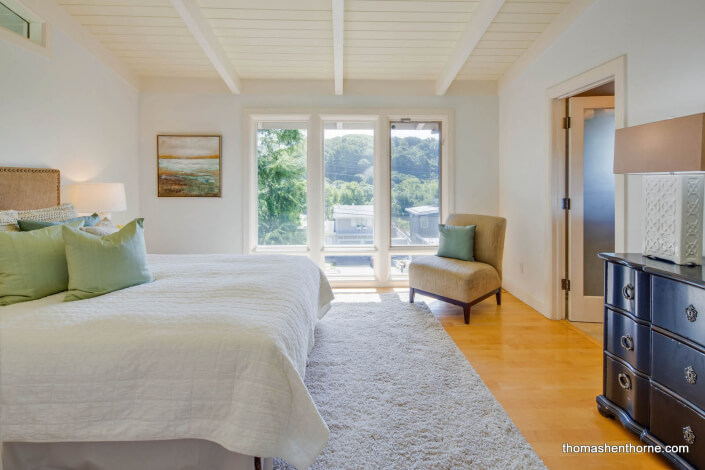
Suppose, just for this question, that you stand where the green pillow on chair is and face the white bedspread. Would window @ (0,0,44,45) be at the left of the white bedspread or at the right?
right

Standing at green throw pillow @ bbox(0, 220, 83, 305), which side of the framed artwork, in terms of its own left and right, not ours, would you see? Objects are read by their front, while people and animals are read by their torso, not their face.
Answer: front

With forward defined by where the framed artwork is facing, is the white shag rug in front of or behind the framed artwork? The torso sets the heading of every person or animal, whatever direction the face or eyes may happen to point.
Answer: in front

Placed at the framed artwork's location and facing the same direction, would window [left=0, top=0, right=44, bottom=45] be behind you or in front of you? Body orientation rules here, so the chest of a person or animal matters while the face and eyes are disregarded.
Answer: in front

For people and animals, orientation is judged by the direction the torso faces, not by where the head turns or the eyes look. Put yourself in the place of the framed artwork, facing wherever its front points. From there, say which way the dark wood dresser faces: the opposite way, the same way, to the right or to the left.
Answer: to the right

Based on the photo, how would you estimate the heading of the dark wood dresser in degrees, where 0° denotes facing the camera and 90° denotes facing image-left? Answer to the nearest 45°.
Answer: approximately 45°

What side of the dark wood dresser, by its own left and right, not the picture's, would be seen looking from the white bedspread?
front

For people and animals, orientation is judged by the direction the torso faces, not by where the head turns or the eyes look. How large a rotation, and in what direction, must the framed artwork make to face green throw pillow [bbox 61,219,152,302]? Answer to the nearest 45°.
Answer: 0° — it already faces it

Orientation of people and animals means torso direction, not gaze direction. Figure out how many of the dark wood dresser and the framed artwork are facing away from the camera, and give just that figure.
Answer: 0

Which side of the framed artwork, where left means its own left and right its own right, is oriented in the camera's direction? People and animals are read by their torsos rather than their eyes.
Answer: front

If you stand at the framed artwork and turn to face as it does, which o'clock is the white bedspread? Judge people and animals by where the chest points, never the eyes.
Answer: The white bedspread is roughly at 12 o'clock from the framed artwork.
